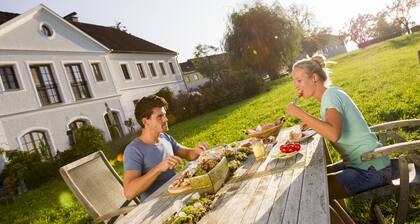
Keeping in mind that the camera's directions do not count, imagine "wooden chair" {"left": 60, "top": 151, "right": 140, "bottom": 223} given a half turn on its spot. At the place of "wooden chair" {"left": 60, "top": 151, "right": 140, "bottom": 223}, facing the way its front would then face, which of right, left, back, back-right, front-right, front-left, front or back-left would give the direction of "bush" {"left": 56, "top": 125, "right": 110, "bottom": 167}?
front-right

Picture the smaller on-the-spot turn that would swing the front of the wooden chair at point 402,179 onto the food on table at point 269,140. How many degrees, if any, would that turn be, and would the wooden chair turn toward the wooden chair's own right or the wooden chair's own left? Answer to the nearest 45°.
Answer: approximately 45° to the wooden chair's own right

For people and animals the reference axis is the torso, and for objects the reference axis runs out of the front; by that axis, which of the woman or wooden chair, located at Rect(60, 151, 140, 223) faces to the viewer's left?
the woman

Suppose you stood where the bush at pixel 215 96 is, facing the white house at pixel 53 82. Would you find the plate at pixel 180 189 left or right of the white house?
left

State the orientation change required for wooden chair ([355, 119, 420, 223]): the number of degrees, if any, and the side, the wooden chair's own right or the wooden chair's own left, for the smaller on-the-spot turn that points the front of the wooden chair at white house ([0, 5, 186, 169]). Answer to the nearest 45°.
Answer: approximately 45° to the wooden chair's own right

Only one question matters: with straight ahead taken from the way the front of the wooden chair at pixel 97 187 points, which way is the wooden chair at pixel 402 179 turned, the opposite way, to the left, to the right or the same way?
the opposite way

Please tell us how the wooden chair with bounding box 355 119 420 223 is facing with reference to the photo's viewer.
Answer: facing to the left of the viewer

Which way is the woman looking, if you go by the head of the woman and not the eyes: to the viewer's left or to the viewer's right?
to the viewer's left

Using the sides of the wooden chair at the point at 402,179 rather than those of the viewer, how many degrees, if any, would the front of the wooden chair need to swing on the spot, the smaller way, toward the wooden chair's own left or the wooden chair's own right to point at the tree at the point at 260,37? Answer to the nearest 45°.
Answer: approximately 90° to the wooden chair's own right

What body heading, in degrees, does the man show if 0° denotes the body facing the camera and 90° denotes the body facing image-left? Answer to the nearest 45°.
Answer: approximately 315°

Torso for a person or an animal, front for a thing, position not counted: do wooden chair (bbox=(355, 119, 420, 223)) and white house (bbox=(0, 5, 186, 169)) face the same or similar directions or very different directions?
very different directions

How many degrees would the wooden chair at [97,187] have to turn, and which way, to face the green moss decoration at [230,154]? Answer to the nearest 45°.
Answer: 0° — it already faces it

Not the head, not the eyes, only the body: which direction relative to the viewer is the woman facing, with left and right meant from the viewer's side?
facing to the left of the viewer
